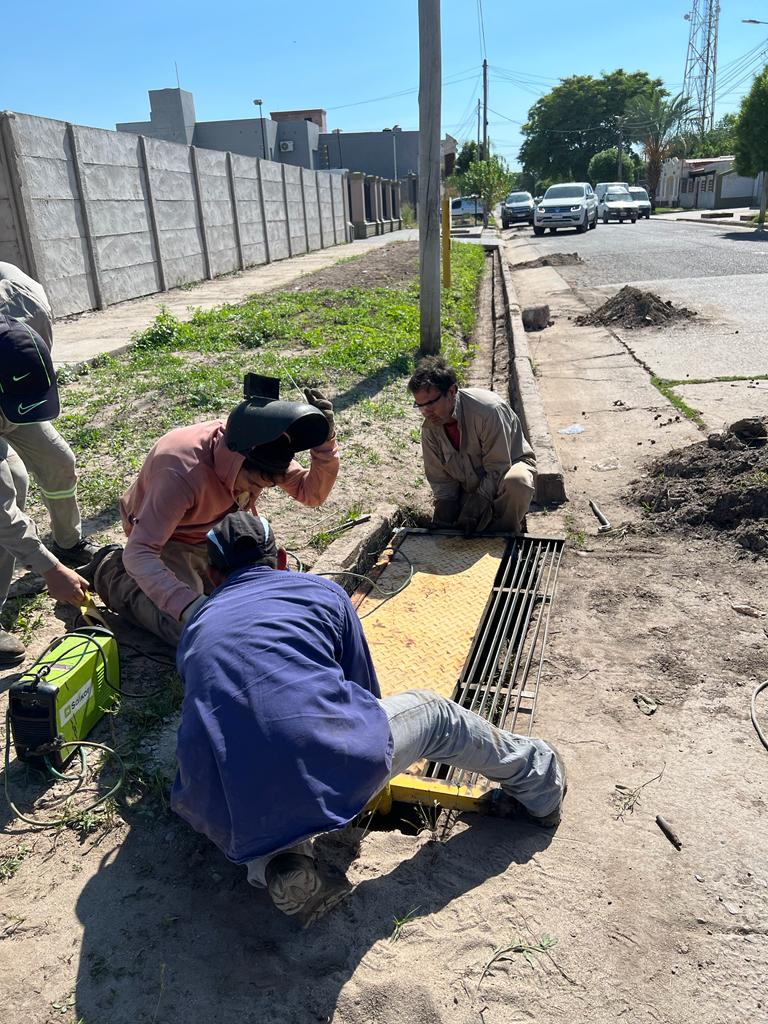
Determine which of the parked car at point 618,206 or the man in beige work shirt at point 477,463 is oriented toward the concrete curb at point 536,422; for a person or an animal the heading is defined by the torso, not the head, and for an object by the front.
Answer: the parked car

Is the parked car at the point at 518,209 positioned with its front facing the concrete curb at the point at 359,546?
yes

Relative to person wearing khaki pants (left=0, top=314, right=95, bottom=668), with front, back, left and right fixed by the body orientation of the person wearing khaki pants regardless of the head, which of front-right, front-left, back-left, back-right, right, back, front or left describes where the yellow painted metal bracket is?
front

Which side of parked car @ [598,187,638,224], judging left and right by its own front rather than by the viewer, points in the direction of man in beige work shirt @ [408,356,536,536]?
front

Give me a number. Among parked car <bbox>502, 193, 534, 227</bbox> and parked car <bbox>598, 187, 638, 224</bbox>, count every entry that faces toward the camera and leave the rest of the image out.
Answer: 2

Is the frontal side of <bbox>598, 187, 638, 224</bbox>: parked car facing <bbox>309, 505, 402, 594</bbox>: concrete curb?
yes

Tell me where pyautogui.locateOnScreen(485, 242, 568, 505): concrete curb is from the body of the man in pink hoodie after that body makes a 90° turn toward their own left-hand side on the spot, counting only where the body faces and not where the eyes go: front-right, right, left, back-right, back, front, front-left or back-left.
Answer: front

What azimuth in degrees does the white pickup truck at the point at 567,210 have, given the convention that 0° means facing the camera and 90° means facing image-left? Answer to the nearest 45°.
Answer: approximately 45°

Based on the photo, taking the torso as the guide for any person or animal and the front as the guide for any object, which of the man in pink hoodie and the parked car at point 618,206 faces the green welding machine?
the parked car

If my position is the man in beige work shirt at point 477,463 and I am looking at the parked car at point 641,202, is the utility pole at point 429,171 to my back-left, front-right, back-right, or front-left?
front-left

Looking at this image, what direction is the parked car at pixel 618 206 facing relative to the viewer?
toward the camera

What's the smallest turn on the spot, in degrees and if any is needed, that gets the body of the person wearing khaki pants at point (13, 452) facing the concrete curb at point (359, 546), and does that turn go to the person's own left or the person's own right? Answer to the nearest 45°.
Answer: approximately 45° to the person's own left

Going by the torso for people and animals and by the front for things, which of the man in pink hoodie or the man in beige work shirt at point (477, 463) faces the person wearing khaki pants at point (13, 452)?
the man in beige work shirt

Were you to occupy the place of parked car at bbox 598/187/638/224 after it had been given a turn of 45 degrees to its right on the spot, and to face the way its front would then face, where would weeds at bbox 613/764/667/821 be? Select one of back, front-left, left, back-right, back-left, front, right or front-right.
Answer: front-left

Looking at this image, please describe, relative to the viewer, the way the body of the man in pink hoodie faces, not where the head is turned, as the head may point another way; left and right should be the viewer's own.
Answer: facing the viewer and to the right of the viewer

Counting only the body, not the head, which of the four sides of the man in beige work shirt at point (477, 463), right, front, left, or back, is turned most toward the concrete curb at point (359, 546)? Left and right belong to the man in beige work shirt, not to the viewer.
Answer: front

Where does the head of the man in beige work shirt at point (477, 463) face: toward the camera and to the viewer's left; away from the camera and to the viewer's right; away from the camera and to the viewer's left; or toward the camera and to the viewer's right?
toward the camera and to the viewer's left

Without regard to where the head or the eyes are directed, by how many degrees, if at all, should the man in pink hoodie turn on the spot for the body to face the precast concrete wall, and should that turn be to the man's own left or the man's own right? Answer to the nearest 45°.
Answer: approximately 135° to the man's own left
